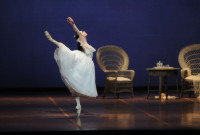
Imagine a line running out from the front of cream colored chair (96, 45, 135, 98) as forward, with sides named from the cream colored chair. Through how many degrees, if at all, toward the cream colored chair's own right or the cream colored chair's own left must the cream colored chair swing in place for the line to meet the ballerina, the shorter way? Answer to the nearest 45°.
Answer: approximately 45° to the cream colored chair's own right

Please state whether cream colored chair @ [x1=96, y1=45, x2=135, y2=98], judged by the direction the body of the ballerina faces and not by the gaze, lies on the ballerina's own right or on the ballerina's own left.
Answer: on the ballerina's own left

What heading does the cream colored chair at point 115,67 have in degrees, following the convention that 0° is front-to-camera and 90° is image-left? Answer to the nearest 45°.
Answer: approximately 315°

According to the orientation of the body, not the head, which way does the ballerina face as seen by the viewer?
to the viewer's right
